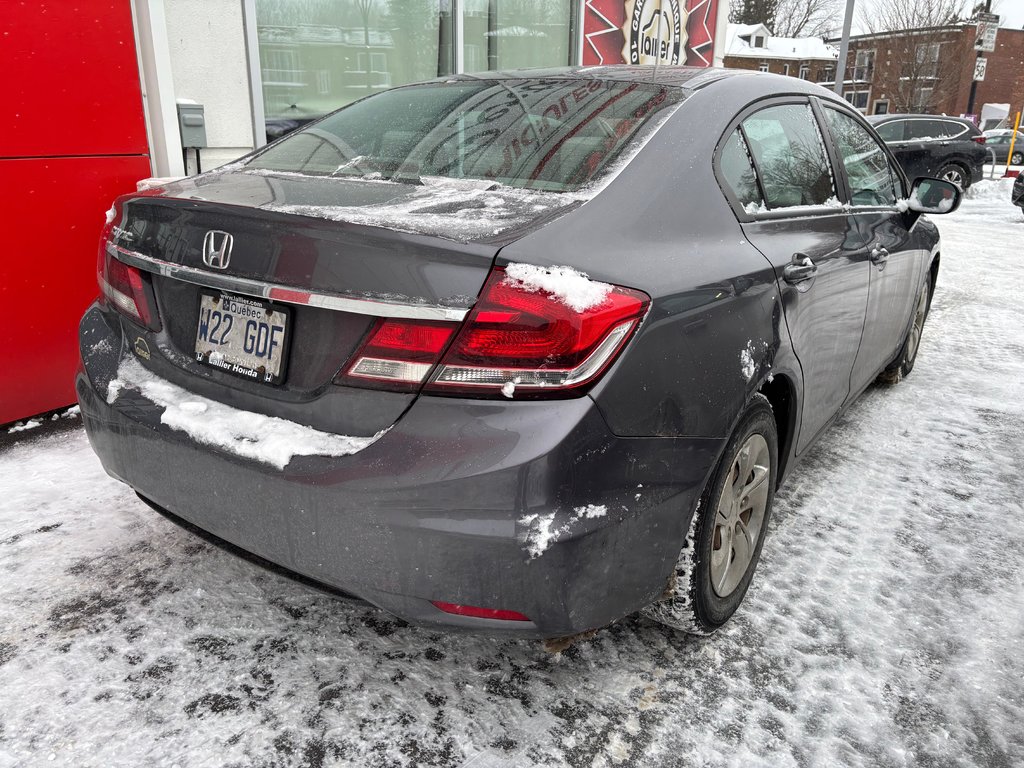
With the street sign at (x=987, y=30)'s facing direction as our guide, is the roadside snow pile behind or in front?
in front

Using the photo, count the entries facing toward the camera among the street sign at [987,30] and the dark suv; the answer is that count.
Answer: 1

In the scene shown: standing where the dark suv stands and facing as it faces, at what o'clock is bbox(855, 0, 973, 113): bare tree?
The bare tree is roughly at 3 o'clock from the dark suv.

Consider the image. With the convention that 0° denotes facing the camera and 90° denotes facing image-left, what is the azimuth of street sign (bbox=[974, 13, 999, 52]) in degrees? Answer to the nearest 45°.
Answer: approximately 0°

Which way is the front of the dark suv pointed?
to the viewer's left

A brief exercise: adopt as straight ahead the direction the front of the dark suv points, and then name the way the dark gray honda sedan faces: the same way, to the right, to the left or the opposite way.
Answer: to the right

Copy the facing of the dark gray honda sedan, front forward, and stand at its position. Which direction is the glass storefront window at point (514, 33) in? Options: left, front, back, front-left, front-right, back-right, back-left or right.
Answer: front-left

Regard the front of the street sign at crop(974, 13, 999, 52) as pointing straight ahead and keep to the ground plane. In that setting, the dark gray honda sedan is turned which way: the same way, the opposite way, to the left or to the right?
the opposite way

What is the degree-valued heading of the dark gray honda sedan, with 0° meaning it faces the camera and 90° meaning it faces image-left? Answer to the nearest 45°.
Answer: approximately 225°

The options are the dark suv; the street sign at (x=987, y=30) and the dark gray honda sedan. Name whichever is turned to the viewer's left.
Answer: the dark suv

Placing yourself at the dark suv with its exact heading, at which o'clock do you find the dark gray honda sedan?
The dark gray honda sedan is roughly at 9 o'clock from the dark suv.

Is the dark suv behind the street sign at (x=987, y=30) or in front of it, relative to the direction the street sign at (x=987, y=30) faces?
in front

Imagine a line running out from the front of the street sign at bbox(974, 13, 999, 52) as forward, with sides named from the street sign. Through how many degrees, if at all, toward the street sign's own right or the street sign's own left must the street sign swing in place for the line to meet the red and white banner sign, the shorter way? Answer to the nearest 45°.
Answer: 0° — it already faces it

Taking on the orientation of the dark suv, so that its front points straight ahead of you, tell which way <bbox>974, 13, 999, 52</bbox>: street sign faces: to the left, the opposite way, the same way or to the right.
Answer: to the left
